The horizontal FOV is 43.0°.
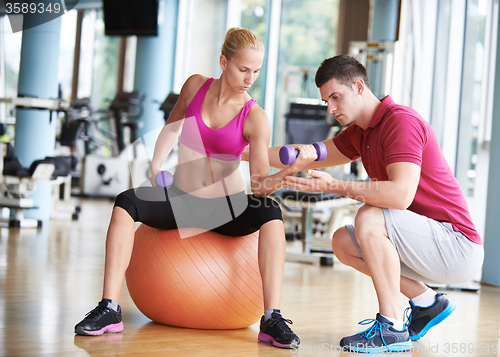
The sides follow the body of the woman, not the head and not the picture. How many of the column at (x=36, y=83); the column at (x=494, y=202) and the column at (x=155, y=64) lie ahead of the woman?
0

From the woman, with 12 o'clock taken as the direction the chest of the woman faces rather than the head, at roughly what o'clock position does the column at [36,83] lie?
The column is roughly at 5 o'clock from the woman.

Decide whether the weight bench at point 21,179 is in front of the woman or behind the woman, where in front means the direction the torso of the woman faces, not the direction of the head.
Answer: behind

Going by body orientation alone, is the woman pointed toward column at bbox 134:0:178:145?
no

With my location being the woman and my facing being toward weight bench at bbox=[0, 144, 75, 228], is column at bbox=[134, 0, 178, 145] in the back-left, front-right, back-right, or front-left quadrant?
front-right

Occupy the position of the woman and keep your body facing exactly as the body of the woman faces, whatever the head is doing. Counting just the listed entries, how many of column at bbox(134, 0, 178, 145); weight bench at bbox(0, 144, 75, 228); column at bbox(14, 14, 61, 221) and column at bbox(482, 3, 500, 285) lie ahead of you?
0

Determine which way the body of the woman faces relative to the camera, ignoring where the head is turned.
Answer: toward the camera

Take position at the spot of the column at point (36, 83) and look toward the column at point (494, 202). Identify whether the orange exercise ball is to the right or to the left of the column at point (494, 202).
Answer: right

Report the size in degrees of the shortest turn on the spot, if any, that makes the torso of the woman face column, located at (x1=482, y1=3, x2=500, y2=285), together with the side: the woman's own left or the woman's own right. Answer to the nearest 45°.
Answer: approximately 135° to the woman's own left

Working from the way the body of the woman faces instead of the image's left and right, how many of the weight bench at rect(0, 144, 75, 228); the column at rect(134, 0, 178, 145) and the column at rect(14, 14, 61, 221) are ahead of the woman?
0

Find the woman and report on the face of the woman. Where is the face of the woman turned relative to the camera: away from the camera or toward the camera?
toward the camera
